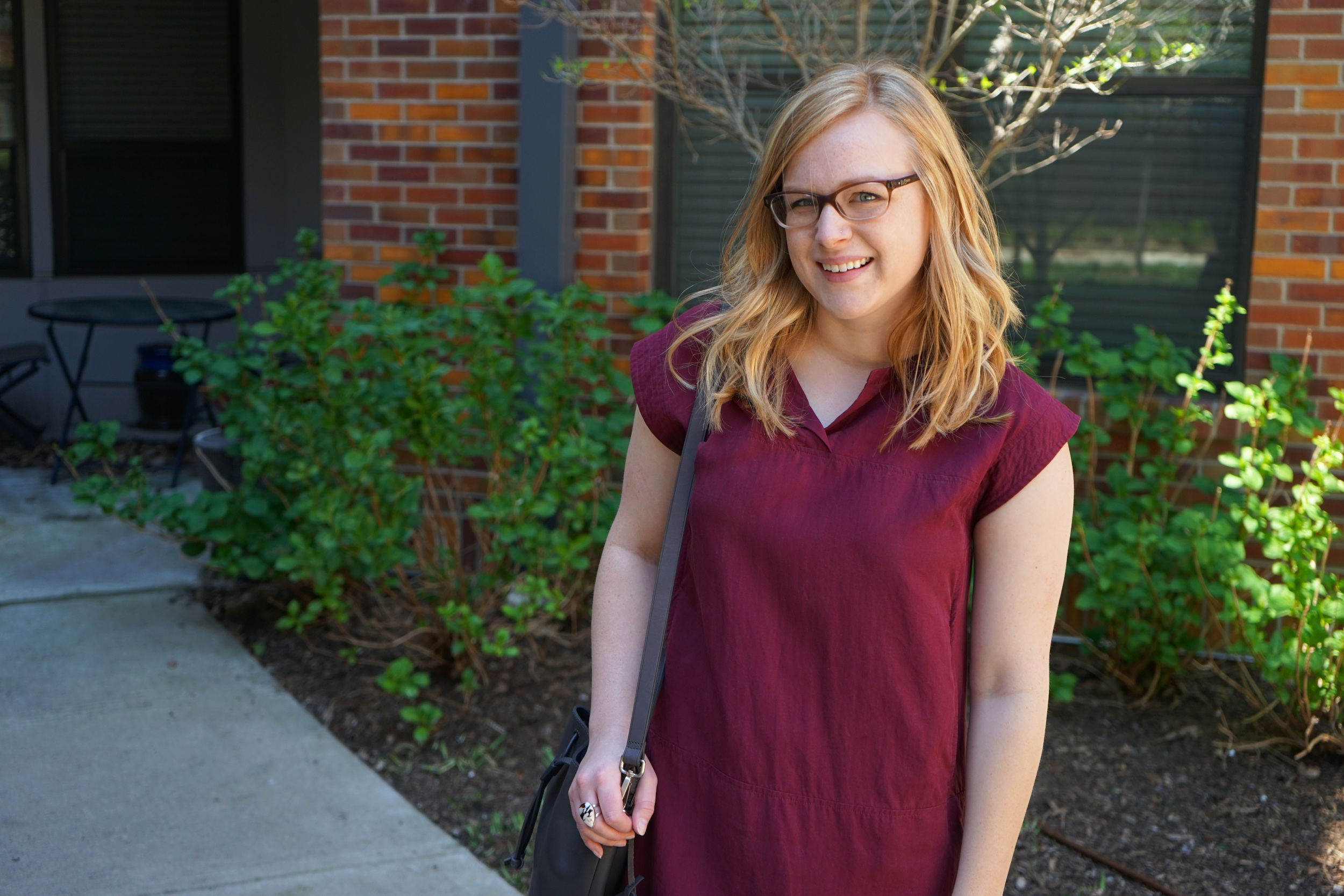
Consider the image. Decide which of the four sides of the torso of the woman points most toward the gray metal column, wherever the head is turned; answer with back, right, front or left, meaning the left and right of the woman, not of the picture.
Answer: back

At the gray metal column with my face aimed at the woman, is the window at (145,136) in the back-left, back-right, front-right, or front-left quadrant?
back-right

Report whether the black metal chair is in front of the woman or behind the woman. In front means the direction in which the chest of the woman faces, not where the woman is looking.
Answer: behind

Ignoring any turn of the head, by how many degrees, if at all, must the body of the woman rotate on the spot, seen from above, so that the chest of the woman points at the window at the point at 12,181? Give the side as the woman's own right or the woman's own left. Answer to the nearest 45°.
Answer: approximately 135° to the woman's own right

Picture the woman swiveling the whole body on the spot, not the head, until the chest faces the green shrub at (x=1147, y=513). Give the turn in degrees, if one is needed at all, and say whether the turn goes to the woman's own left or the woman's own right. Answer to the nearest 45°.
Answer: approximately 180°

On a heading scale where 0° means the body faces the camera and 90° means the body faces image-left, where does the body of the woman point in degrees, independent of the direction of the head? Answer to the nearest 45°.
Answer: approximately 0°

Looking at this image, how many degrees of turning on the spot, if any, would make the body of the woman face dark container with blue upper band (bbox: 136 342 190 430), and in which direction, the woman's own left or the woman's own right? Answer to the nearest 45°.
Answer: approximately 135° to the woman's own right

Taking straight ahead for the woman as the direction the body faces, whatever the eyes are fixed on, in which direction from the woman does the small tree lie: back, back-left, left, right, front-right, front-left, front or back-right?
back

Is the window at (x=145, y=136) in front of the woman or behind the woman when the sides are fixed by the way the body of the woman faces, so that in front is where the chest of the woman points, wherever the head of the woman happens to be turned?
behind

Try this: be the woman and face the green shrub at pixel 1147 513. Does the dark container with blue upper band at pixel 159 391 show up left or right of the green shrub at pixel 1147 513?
left
